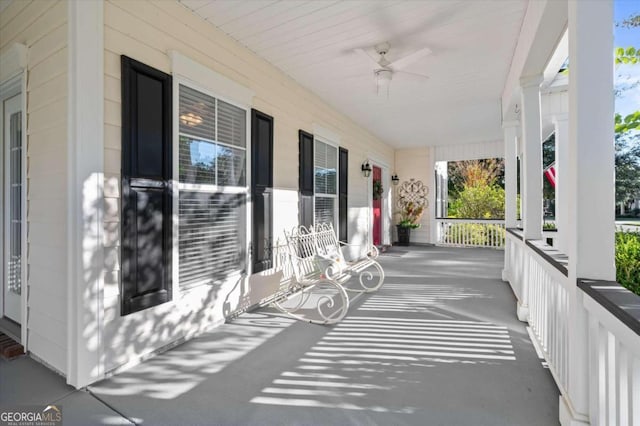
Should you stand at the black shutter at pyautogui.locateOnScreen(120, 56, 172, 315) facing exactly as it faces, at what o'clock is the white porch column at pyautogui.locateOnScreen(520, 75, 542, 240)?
The white porch column is roughly at 11 o'clock from the black shutter.

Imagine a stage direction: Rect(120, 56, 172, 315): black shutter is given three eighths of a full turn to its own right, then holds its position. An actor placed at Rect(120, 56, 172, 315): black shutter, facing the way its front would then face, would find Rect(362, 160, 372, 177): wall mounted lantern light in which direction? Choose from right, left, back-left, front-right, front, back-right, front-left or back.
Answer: back-right

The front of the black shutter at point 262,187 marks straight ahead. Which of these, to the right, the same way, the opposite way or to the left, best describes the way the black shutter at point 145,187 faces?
the same way

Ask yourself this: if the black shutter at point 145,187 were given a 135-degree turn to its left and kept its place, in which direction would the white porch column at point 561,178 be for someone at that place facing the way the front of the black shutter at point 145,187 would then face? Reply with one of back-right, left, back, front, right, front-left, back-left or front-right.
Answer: right

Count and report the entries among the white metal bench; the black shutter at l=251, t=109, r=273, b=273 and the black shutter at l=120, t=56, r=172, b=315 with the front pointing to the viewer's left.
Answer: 0

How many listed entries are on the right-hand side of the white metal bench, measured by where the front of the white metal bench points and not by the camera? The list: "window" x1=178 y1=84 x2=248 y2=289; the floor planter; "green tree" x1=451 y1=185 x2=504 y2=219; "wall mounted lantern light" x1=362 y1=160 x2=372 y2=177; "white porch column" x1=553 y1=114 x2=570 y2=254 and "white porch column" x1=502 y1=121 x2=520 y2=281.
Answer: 1

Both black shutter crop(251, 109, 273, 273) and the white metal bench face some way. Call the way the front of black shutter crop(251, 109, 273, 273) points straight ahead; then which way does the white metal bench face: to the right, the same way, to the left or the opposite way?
the same way

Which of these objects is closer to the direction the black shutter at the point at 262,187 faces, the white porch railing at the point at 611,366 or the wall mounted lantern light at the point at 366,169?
the white porch railing

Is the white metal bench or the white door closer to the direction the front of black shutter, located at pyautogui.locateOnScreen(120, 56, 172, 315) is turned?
the white metal bench

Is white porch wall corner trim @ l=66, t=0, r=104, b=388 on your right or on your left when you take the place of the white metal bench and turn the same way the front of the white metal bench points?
on your right

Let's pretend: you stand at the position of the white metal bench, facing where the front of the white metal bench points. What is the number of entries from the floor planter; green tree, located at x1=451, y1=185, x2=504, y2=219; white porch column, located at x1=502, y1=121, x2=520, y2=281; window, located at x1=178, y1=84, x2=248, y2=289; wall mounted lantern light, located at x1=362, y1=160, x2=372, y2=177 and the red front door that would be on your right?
1

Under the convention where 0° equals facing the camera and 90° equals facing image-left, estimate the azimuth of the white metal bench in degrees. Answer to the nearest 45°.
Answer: approximately 315°

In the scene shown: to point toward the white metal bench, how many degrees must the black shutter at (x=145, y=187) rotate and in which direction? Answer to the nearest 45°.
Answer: approximately 90° to its left

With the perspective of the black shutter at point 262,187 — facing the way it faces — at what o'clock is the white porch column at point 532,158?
The white porch column is roughly at 11 o'clock from the black shutter.

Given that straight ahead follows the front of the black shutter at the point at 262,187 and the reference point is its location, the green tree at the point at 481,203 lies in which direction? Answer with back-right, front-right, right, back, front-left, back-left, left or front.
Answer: left

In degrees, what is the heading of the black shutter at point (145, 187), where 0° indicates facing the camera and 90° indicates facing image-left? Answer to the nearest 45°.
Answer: approximately 315°

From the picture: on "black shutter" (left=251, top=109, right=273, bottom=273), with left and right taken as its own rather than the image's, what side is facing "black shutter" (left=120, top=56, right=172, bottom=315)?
right

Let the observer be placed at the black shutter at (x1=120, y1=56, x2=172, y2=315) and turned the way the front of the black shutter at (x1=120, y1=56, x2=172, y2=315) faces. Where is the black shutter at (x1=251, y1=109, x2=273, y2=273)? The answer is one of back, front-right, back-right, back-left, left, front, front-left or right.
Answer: left

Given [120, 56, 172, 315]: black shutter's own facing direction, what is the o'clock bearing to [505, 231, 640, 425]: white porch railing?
The white porch railing is roughly at 12 o'clock from the black shutter.

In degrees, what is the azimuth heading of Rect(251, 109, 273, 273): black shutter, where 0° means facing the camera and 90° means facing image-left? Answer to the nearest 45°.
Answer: approximately 315°
